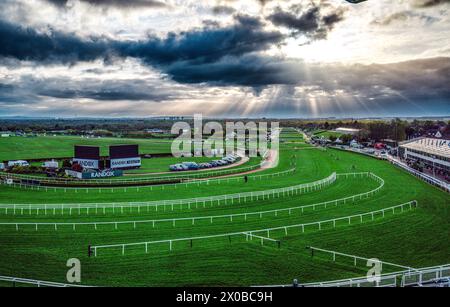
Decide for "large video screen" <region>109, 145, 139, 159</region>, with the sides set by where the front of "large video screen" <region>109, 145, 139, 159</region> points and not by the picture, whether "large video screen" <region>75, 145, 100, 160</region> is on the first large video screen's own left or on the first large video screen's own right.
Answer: on the first large video screen's own right

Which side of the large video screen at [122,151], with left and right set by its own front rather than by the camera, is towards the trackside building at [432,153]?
left

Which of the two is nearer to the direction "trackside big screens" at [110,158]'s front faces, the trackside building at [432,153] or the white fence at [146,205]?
the white fence

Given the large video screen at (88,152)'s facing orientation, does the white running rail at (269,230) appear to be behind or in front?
in front

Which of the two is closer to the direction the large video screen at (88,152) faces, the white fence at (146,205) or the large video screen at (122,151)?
the white fence

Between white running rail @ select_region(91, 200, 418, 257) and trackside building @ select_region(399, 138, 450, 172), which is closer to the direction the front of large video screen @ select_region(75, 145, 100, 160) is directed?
the white running rail

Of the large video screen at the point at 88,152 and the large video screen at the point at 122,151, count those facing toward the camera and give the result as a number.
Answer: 2

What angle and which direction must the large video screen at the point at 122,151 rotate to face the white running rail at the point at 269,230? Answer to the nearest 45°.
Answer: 0° — it already faces it

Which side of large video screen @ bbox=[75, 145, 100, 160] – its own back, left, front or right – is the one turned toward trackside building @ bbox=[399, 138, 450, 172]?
left

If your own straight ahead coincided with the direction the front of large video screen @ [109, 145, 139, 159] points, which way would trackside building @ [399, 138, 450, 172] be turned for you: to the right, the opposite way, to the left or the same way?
to the right
